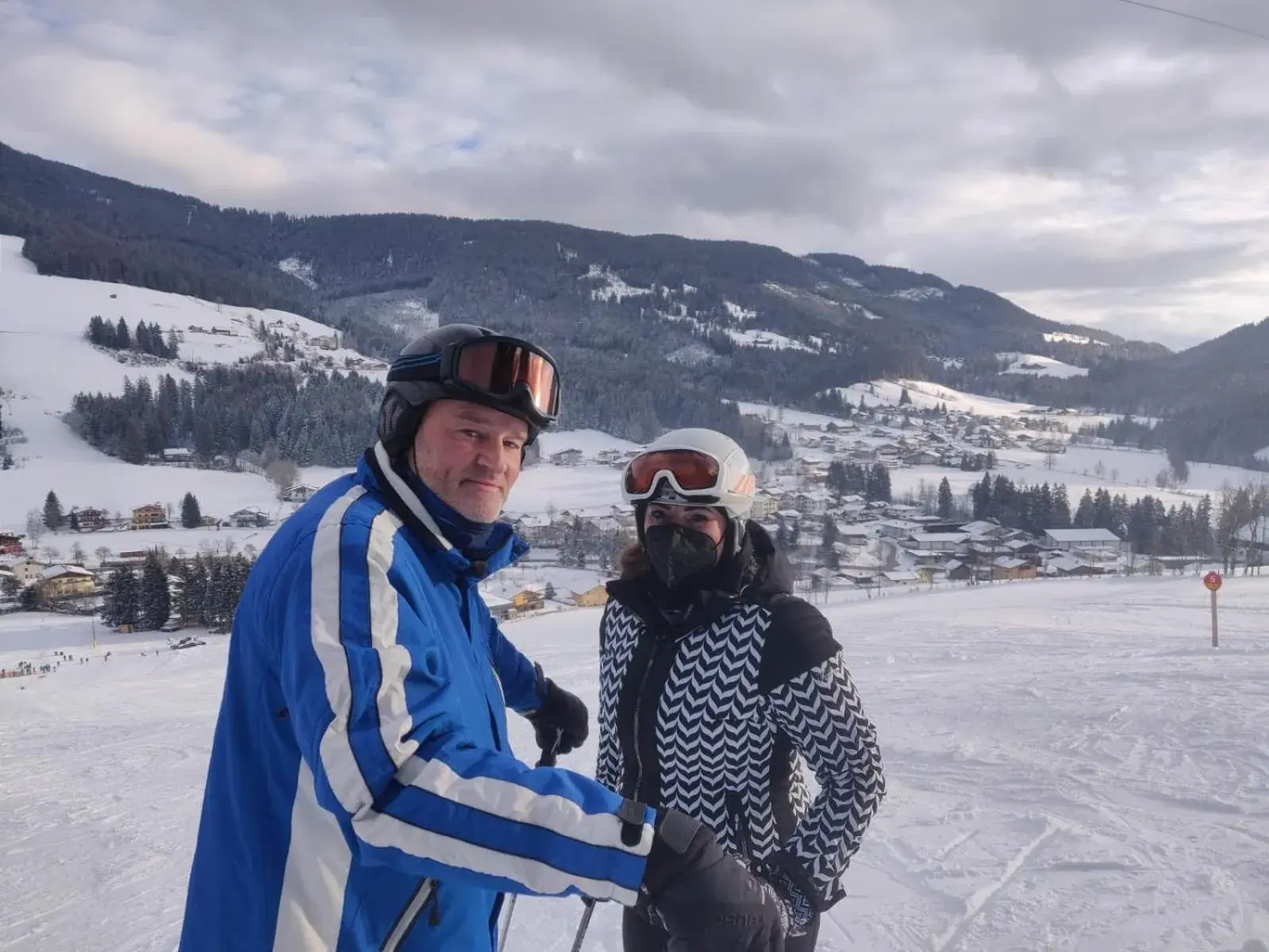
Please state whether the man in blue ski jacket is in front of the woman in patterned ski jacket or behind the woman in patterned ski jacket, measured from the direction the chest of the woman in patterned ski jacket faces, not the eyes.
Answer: in front

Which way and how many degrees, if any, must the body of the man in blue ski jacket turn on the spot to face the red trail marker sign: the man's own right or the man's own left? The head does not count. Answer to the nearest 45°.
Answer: approximately 45° to the man's own left

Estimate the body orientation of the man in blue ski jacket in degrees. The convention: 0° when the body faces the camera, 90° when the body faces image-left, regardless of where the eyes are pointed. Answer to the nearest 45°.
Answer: approximately 270°

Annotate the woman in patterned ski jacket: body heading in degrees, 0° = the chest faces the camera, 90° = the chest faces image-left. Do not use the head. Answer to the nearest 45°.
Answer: approximately 45°

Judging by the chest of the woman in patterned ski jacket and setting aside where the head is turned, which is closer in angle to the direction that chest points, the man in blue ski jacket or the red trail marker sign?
the man in blue ski jacket

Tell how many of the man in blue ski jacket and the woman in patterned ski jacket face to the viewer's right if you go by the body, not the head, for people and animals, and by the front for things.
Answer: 1
